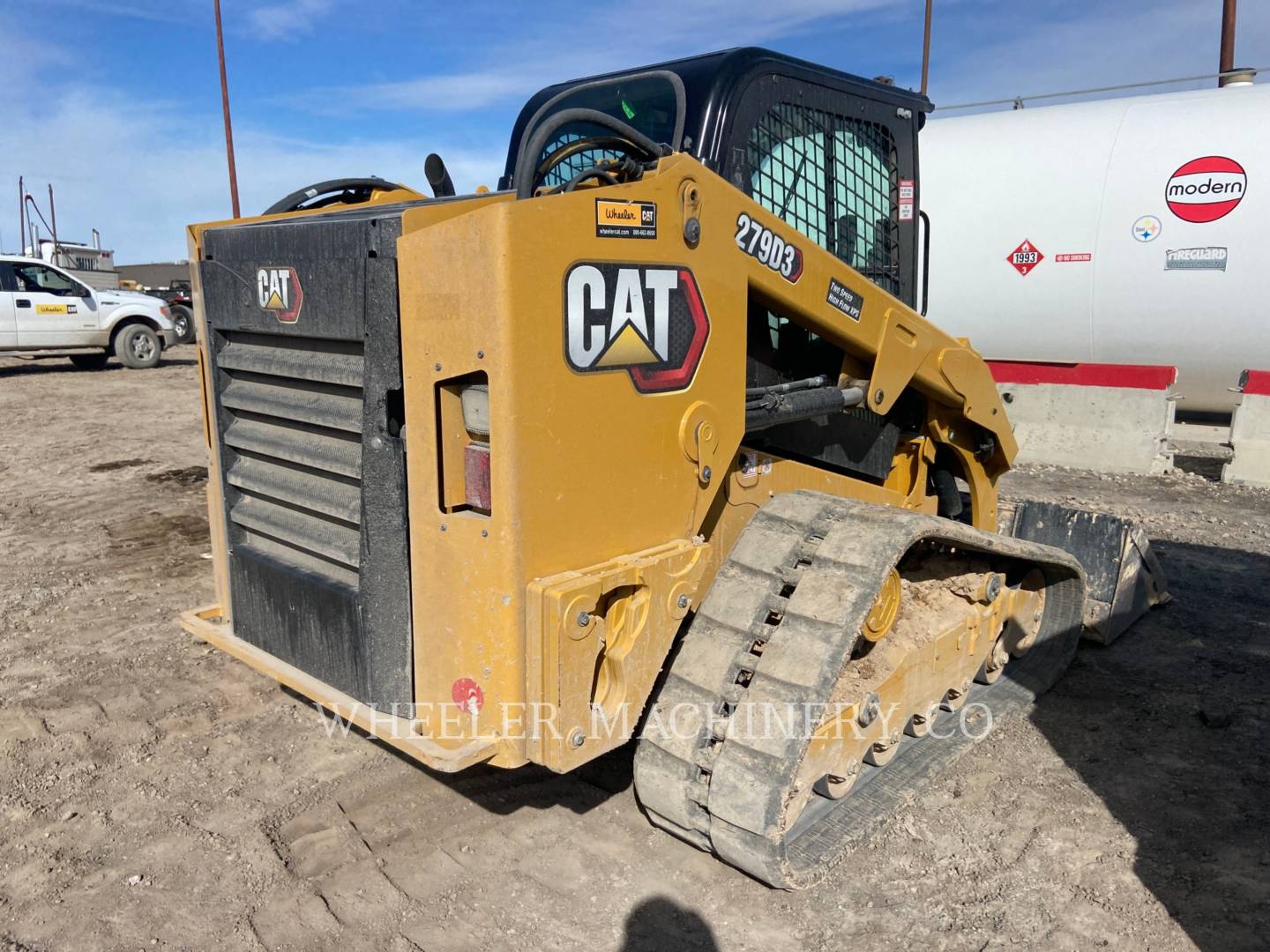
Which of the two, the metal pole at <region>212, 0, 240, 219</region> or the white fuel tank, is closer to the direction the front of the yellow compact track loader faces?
the white fuel tank

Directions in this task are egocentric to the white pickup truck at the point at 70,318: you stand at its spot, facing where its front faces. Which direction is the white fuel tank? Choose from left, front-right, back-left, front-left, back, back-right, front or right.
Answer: front-right

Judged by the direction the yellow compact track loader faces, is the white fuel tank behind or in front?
in front

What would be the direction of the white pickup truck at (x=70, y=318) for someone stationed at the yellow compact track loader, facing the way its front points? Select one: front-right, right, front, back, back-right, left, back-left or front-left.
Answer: left

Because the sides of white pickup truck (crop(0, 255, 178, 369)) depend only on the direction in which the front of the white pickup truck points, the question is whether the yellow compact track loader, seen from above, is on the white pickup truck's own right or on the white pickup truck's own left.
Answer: on the white pickup truck's own right

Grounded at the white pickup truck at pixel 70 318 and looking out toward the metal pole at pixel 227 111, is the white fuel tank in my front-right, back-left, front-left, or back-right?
back-right

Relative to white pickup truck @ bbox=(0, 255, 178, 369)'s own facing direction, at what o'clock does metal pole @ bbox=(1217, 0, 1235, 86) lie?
The metal pole is roughly at 1 o'clock from the white pickup truck.

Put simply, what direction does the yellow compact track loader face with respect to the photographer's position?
facing away from the viewer and to the right of the viewer

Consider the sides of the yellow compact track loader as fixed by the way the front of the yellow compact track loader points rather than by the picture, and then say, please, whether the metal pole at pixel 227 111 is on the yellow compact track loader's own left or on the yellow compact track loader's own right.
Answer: on the yellow compact track loader's own left

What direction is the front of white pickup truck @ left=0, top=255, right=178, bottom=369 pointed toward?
to the viewer's right

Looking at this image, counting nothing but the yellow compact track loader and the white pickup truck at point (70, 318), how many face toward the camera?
0

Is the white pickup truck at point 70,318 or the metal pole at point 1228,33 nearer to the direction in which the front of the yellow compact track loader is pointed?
the metal pole
